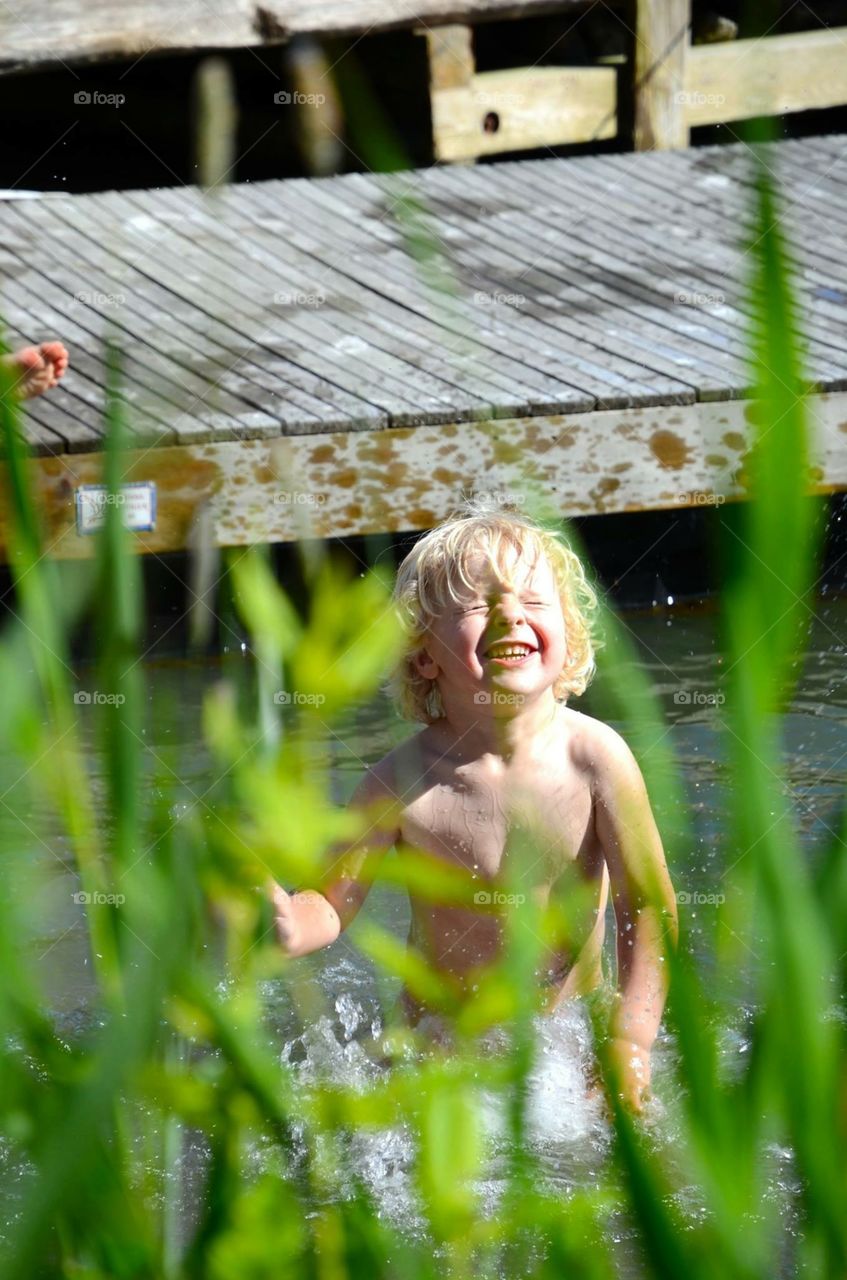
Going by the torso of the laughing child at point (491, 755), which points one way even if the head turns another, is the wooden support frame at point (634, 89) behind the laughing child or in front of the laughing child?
behind

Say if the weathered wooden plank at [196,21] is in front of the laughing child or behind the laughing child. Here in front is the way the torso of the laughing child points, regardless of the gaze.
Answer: behind

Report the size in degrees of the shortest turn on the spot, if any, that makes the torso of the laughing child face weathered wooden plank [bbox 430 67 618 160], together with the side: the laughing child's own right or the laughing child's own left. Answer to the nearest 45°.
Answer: approximately 180°

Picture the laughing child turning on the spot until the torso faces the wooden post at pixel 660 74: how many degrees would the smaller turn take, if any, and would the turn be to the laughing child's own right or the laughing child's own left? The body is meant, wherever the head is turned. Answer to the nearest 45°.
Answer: approximately 180°

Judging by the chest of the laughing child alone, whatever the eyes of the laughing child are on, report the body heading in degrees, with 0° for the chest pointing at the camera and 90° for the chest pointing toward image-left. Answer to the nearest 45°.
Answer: approximately 0°

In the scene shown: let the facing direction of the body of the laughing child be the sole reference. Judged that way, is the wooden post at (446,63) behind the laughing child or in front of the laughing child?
behind
